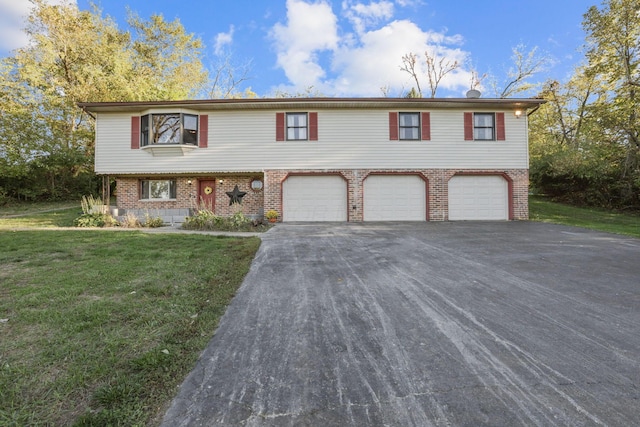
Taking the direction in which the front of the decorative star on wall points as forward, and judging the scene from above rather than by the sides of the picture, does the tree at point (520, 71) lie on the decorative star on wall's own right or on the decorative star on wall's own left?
on the decorative star on wall's own left

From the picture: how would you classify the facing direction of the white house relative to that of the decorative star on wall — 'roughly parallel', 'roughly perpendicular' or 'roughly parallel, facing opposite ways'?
roughly parallel

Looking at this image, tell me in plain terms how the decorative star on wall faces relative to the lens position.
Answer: facing the viewer

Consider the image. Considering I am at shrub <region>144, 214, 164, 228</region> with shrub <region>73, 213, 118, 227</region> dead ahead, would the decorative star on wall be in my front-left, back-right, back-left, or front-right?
back-right

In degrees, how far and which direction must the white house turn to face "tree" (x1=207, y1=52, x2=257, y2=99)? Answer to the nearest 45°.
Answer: approximately 135° to its right

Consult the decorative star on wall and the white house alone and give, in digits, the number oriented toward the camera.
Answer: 2

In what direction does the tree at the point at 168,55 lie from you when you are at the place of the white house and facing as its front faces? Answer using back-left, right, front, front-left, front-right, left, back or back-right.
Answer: back-right

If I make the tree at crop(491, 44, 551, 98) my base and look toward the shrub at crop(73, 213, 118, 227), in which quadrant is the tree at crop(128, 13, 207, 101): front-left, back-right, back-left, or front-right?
front-right

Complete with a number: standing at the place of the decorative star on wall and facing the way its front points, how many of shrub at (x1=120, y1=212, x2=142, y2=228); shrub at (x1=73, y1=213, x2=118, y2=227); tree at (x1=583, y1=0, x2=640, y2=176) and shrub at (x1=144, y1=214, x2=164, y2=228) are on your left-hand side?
1

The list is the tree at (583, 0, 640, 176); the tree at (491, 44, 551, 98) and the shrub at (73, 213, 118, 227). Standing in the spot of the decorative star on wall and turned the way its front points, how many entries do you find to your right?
1

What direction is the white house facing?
toward the camera

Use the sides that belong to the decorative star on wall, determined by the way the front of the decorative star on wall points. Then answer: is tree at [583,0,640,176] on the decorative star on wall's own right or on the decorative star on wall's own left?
on the decorative star on wall's own left

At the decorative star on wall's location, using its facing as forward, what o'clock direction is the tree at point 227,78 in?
The tree is roughly at 6 o'clock from the decorative star on wall.
